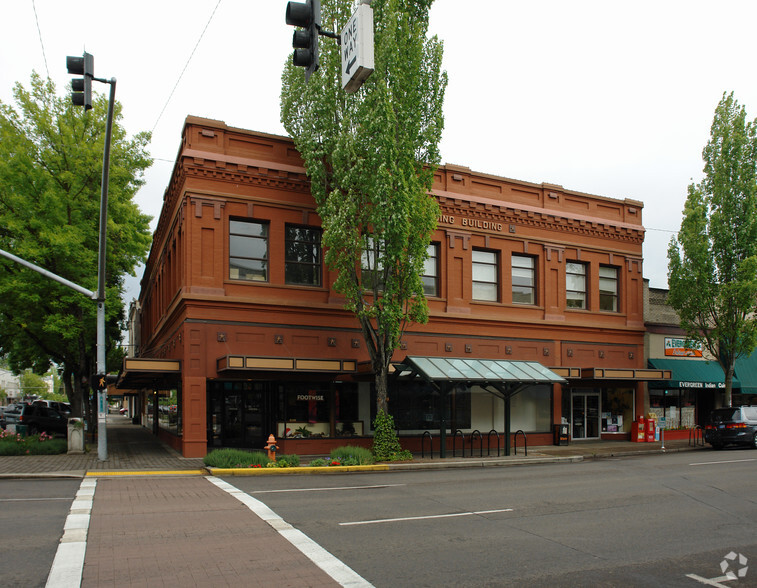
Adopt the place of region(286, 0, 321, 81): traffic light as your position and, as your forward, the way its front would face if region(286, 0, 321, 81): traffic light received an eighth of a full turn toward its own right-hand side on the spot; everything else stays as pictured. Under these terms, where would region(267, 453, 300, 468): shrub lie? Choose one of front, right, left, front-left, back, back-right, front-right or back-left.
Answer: front-right
